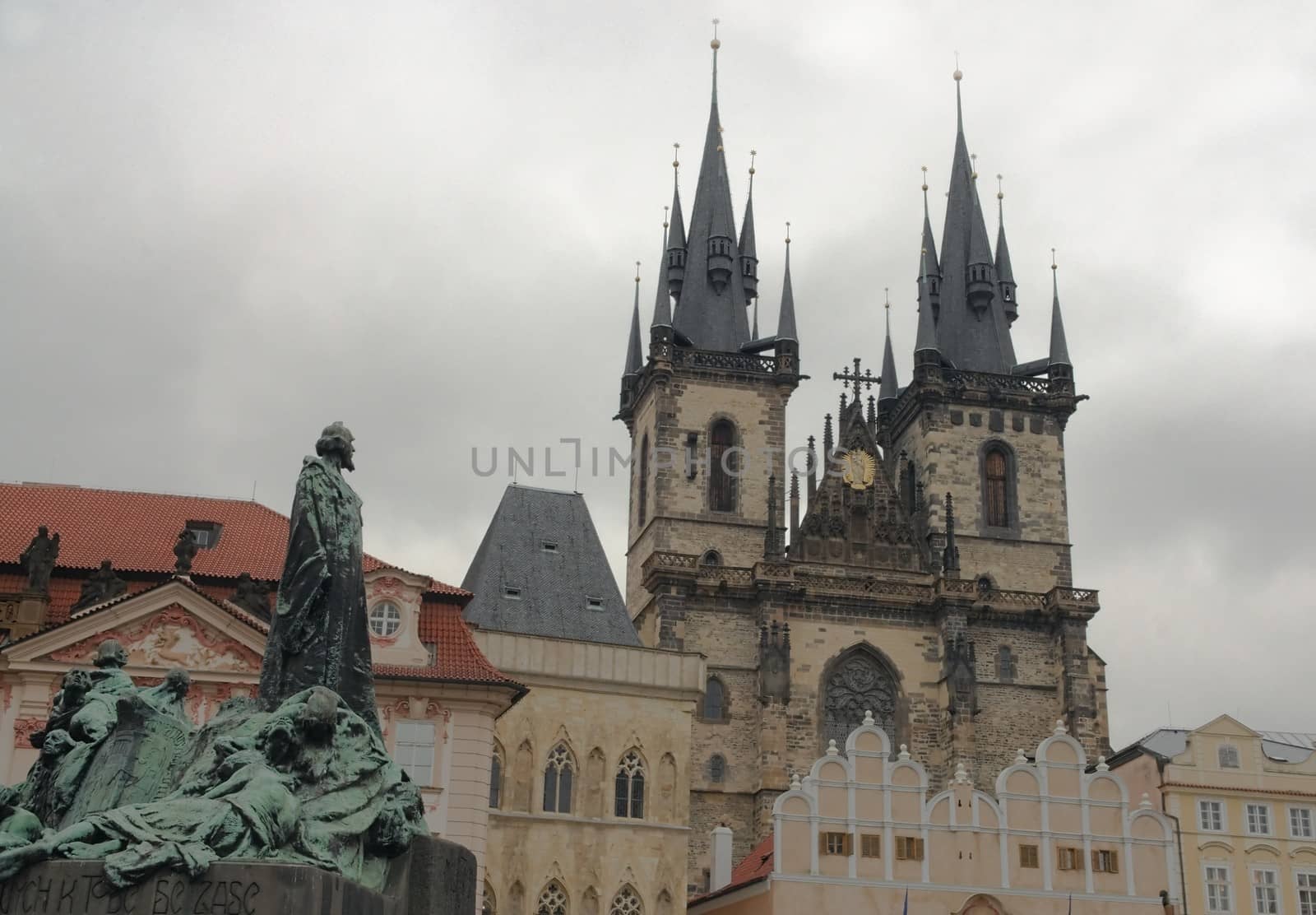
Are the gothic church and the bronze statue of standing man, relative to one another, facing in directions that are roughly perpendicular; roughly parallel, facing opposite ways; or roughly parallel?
roughly perpendicular

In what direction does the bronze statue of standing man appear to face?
to the viewer's right

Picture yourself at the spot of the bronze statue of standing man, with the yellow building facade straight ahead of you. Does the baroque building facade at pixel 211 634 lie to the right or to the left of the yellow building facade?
left

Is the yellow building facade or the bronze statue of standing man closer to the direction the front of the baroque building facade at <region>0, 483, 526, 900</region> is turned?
the bronze statue of standing man

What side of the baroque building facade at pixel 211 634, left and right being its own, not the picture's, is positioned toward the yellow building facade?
left

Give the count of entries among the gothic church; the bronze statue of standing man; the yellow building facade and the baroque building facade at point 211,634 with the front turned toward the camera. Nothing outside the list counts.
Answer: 3

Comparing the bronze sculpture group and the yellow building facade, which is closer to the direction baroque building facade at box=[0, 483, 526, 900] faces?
the bronze sculpture group

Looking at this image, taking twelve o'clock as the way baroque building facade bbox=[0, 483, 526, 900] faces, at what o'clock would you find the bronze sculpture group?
The bronze sculpture group is roughly at 12 o'clock from the baroque building facade.

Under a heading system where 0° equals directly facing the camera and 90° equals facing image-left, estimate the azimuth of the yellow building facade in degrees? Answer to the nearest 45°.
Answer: approximately 0°

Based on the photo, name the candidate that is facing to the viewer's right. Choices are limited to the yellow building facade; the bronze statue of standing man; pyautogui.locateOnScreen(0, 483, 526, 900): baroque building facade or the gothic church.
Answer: the bronze statue of standing man

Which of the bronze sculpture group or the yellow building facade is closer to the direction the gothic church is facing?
the bronze sculpture group

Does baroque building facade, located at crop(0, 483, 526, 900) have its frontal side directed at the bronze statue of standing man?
yes
